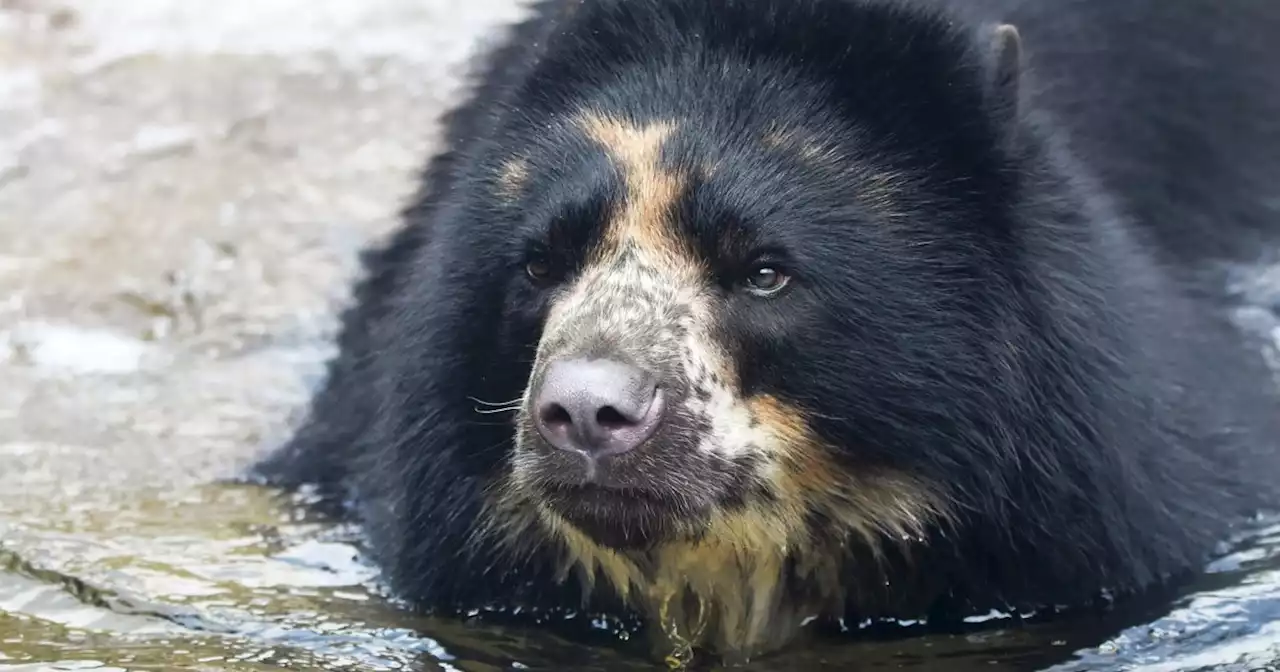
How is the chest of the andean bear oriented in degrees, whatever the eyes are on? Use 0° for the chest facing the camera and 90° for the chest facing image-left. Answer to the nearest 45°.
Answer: approximately 45°
